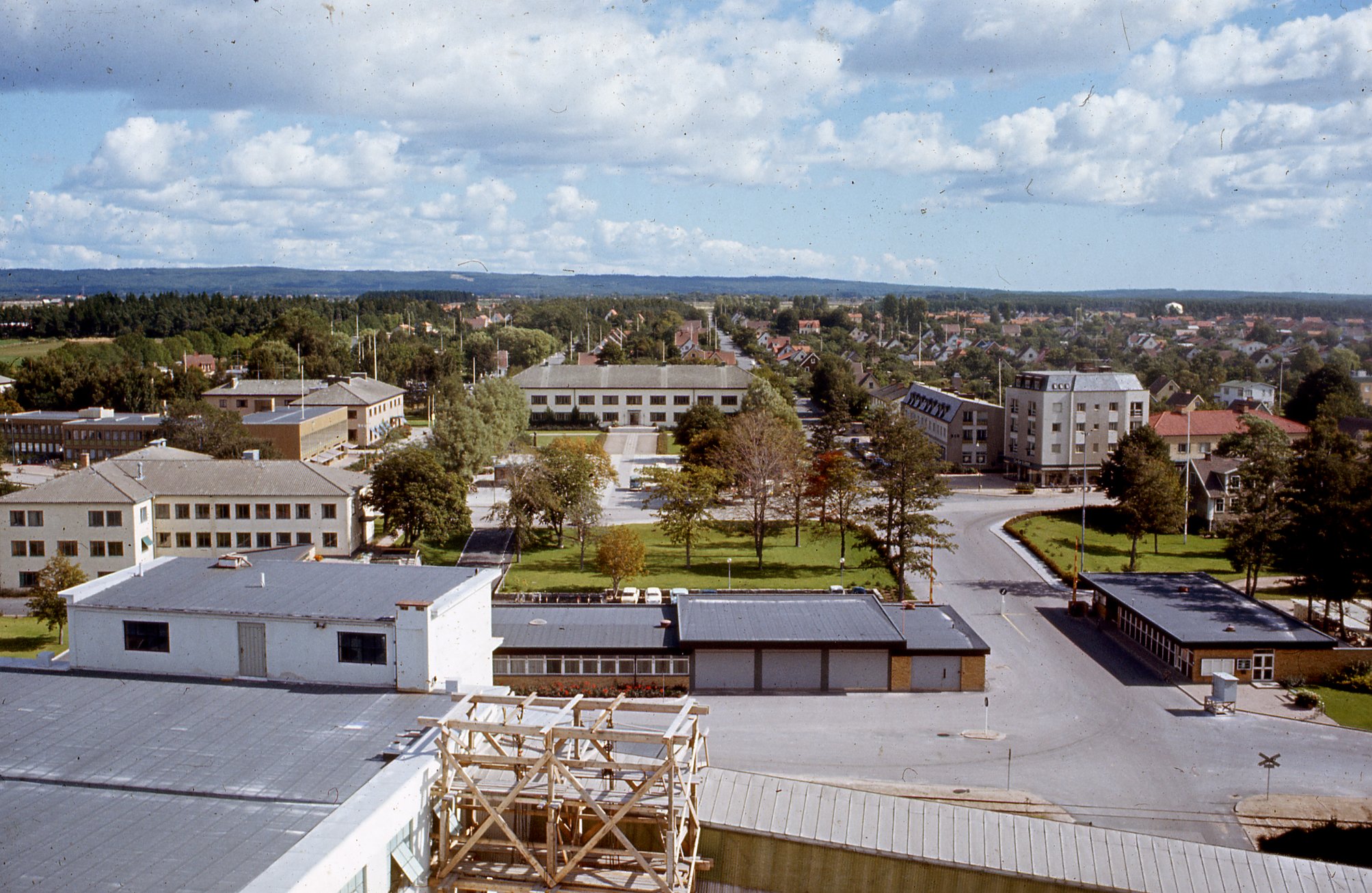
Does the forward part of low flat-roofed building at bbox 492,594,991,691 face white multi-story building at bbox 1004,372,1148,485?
no

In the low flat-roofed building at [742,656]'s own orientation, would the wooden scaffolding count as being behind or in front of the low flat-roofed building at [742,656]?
in front

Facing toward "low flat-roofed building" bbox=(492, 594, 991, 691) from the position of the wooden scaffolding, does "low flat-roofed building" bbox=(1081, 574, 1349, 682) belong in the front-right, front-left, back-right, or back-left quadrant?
front-right

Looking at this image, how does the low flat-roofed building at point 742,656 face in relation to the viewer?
toward the camera

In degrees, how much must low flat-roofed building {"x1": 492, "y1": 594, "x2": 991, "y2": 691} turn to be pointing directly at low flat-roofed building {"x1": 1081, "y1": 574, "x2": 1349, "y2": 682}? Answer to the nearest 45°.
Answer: approximately 90° to its left

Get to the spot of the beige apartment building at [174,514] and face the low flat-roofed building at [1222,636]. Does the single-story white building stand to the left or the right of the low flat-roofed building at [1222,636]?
right
